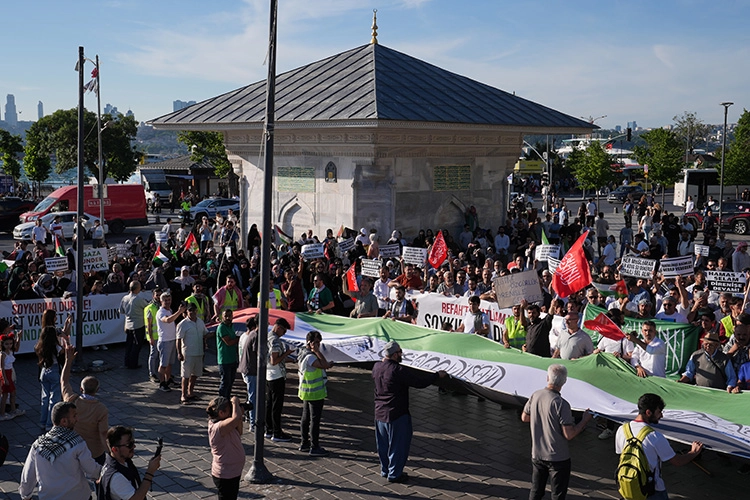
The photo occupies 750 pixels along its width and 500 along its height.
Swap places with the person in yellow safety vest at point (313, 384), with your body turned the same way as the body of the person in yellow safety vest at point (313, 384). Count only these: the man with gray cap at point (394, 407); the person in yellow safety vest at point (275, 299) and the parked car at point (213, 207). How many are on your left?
2

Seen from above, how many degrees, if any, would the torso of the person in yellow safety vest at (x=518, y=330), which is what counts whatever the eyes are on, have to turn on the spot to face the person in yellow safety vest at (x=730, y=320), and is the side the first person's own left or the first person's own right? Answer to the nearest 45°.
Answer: approximately 90° to the first person's own left

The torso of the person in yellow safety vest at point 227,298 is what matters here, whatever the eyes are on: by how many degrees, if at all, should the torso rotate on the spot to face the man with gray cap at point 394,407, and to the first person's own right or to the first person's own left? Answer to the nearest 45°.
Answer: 0° — they already face them

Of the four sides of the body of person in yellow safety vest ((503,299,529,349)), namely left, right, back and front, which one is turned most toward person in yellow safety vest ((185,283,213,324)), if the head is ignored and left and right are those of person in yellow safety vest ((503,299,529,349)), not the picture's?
right

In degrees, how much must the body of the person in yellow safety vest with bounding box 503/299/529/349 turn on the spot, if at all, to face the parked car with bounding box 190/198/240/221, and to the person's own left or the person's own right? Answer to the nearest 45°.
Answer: approximately 135° to the person's own right

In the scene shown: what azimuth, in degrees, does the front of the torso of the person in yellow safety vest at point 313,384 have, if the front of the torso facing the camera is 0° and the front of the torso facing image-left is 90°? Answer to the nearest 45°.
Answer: approximately 270°

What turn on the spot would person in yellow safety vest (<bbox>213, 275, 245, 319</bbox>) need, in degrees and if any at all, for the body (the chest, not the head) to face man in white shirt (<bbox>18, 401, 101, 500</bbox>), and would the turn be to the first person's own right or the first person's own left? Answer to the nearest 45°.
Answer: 0° — they already face them

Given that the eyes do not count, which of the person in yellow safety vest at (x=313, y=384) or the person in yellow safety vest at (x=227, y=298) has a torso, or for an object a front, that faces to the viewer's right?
the person in yellow safety vest at (x=313, y=384)

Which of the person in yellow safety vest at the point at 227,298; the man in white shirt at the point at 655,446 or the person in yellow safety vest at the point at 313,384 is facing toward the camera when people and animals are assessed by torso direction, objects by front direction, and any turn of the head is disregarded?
the person in yellow safety vest at the point at 227,298

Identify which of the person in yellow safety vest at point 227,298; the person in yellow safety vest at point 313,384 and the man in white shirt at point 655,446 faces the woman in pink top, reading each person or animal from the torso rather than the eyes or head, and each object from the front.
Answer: the person in yellow safety vest at point 227,298

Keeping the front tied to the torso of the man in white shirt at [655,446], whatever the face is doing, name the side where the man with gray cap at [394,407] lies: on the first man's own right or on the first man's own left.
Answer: on the first man's own left

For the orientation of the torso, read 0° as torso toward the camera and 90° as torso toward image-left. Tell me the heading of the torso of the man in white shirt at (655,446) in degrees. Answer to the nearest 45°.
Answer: approximately 225°

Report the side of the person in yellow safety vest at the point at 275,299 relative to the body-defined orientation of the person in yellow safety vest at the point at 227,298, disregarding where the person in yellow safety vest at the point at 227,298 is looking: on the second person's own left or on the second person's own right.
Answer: on the second person's own left
